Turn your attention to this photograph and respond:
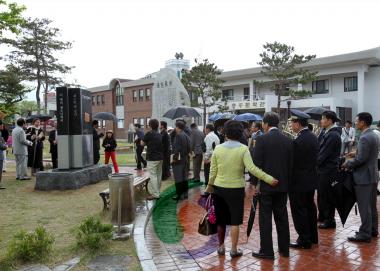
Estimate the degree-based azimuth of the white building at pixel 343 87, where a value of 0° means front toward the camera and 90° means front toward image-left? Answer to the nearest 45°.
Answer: approximately 45°

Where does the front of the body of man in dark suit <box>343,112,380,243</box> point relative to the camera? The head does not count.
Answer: to the viewer's left

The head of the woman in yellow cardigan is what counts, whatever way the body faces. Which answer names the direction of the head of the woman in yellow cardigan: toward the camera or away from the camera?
away from the camera

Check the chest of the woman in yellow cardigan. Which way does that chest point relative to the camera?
away from the camera

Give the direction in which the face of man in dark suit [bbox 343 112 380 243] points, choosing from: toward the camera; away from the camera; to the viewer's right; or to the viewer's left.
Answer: to the viewer's left

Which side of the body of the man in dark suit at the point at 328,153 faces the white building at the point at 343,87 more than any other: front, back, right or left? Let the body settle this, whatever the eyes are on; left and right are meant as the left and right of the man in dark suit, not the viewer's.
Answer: right

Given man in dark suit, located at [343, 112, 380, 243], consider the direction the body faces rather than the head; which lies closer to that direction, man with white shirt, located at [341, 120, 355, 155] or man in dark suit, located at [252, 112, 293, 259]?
the man in dark suit

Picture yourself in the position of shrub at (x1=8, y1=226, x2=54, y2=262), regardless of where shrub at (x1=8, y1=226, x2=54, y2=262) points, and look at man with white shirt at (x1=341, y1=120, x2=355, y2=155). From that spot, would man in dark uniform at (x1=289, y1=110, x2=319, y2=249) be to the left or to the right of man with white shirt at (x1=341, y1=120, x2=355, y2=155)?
right

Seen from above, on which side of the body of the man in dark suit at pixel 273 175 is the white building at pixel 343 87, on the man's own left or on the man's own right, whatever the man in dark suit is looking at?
on the man's own right

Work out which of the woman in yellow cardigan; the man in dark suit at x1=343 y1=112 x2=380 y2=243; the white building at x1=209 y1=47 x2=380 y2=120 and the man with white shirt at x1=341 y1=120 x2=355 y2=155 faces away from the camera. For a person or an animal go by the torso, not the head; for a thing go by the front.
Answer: the woman in yellow cardigan

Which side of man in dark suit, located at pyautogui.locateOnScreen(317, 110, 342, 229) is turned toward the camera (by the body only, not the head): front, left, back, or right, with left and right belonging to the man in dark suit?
left

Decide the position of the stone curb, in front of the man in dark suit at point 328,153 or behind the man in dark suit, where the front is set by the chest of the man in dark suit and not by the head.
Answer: in front

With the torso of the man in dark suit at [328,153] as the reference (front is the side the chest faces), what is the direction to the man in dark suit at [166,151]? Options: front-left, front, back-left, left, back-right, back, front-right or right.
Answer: front-right

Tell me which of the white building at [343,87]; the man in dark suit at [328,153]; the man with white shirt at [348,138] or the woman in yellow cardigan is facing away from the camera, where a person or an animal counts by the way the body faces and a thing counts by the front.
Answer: the woman in yellow cardigan

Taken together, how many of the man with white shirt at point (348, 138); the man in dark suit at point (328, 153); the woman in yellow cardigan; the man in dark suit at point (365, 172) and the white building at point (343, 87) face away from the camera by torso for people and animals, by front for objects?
1

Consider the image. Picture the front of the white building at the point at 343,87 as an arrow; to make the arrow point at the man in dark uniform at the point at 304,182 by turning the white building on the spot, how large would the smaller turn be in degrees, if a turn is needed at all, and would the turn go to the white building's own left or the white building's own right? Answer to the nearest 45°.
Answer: approximately 45° to the white building's own left

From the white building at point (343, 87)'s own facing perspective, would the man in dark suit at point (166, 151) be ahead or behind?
ahead

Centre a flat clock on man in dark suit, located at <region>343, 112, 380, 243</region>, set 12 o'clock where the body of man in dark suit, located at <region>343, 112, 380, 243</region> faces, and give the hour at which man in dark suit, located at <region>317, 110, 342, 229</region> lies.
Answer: man in dark suit, located at <region>317, 110, 342, 229</region> is roughly at 1 o'clock from man in dark suit, located at <region>343, 112, 380, 243</region>.

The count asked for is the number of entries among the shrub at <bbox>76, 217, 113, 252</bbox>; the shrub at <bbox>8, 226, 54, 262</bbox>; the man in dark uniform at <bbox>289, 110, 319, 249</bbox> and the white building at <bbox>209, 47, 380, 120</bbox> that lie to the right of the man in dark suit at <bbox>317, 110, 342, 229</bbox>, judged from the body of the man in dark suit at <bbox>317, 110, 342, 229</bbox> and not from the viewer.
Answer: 1

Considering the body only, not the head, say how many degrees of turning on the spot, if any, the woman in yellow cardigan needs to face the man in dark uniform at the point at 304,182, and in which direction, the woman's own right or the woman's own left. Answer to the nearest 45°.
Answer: approximately 45° to the woman's own right

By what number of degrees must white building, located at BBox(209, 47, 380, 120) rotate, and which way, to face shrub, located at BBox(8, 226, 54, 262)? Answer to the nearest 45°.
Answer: approximately 45° to its left

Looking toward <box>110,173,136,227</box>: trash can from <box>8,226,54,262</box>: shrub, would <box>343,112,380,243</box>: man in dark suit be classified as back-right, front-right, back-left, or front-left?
front-right

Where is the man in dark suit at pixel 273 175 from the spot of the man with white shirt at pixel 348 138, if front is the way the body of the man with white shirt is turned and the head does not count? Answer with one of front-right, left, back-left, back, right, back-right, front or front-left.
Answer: front-left
